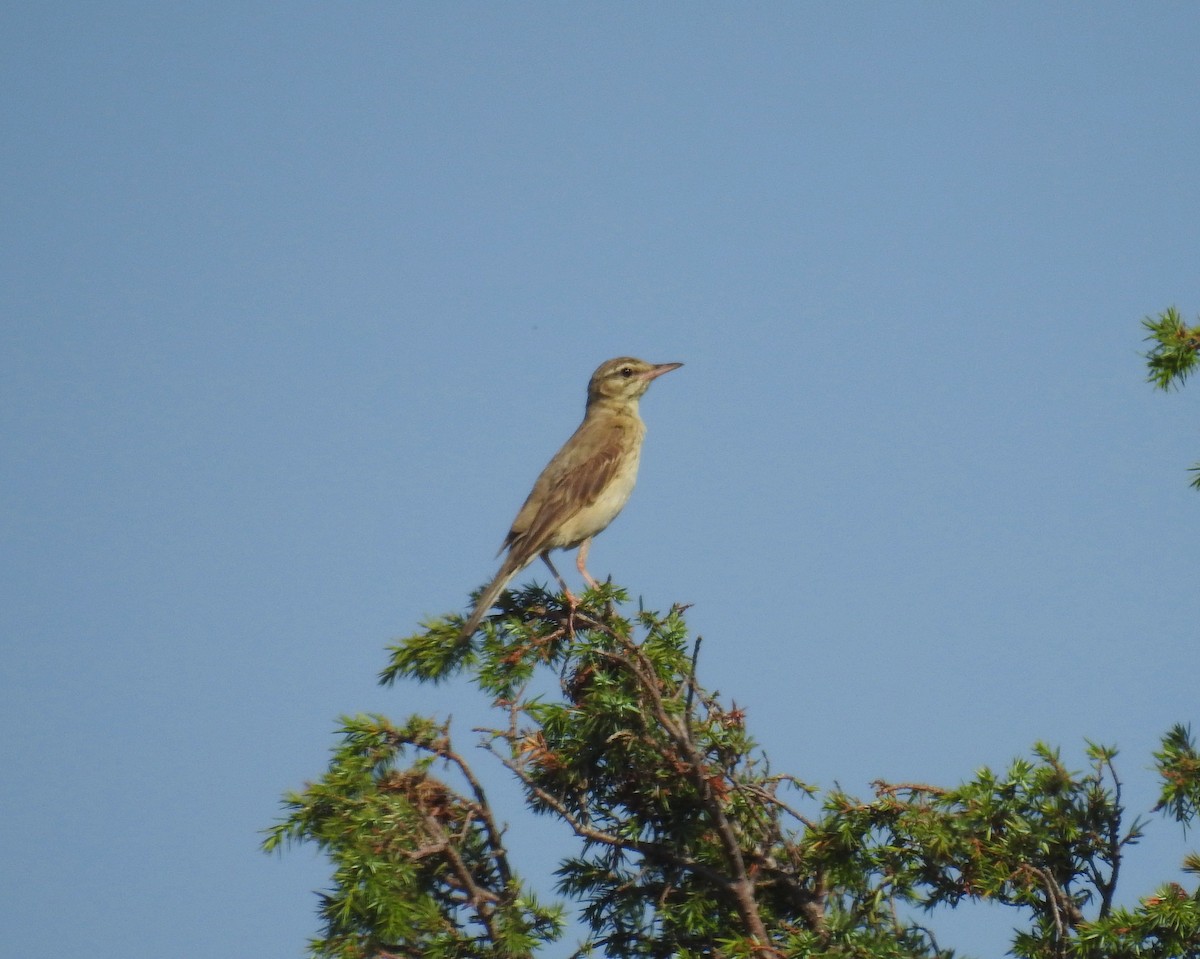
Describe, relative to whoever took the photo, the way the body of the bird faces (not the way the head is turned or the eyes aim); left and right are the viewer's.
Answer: facing to the right of the viewer
